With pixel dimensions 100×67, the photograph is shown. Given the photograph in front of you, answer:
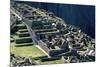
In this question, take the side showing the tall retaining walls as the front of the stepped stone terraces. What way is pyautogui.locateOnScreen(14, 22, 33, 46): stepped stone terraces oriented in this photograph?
toward the camera
